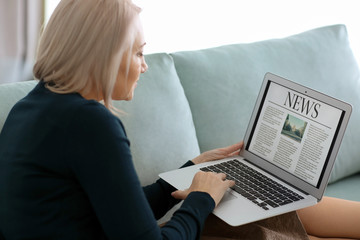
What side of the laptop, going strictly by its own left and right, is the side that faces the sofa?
right

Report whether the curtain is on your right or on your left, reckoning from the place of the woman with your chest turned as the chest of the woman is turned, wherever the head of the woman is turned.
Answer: on your left

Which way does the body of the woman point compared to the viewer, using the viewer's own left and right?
facing away from the viewer and to the right of the viewer
